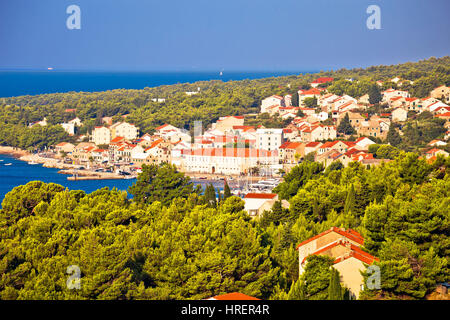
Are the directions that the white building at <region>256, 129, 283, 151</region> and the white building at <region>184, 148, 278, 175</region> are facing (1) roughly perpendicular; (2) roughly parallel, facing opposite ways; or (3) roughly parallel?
roughly parallel

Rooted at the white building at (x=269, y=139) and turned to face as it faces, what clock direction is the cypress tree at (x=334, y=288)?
The cypress tree is roughly at 12 o'clock from the white building.

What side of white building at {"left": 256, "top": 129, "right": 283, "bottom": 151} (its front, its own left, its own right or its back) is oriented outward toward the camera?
front

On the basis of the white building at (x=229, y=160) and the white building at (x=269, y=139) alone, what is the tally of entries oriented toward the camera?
2

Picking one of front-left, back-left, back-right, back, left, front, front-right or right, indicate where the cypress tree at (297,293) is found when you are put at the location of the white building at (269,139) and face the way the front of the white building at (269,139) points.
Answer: front

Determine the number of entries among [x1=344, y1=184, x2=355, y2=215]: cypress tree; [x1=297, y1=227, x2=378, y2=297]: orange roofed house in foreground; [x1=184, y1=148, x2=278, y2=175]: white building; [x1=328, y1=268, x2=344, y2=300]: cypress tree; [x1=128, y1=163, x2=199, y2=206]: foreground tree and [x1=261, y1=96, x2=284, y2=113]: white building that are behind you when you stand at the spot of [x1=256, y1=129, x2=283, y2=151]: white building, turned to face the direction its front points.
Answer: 1

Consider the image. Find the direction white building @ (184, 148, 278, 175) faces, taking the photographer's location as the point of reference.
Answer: facing the viewer

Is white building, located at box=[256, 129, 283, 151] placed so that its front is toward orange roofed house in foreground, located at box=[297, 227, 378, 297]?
yes

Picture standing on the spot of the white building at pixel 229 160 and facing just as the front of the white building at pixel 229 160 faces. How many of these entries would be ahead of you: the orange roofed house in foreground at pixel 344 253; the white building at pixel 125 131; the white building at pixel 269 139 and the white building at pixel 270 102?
1

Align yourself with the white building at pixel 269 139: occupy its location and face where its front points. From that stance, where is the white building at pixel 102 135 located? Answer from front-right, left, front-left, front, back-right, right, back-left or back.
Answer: back-right

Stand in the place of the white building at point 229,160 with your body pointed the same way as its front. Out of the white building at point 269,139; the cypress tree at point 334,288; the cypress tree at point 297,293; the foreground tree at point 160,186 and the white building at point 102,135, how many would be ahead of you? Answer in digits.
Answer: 3

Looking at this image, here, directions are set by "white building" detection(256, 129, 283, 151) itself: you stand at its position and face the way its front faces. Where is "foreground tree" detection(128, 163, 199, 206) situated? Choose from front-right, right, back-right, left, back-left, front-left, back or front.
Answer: front

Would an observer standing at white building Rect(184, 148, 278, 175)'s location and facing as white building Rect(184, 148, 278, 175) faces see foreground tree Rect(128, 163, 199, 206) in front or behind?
in front

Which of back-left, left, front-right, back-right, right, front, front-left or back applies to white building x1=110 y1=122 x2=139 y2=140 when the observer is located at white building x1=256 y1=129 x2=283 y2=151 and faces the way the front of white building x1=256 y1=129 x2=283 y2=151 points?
back-right

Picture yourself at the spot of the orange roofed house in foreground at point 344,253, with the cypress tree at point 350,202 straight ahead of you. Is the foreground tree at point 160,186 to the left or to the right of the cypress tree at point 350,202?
left

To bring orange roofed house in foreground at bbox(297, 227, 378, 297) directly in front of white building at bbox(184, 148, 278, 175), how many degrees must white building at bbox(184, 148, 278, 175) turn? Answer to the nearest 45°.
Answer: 0° — it already faces it

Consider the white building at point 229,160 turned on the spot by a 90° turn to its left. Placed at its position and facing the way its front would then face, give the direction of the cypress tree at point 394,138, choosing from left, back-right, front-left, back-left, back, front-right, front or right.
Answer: front

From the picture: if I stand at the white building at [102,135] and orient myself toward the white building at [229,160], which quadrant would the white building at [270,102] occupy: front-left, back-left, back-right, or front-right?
front-left

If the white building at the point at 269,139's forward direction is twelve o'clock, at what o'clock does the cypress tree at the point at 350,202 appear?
The cypress tree is roughly at 12 o'clock from the white building.

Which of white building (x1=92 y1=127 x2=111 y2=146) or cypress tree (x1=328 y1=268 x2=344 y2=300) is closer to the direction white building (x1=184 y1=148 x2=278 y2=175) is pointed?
the cypress tree
